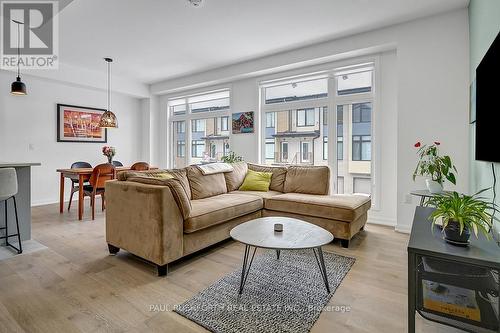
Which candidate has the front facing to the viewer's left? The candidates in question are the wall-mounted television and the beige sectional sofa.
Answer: the wall-mounted television

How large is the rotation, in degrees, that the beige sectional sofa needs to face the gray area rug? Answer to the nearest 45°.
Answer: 0° — it already faces it

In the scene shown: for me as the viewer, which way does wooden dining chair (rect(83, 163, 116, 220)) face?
facing away from the viewer and to the left of the viewer

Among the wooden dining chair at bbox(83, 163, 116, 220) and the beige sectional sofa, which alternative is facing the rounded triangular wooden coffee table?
the beige sectional sofa

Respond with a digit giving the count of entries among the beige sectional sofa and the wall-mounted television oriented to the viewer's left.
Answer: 1

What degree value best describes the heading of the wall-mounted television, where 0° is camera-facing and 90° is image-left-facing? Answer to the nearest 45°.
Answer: approximately 90°

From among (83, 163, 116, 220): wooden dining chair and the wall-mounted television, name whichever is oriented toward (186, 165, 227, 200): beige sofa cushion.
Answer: the wall-mounted television

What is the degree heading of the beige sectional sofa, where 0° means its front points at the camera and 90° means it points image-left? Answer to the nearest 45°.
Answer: approximately 315°

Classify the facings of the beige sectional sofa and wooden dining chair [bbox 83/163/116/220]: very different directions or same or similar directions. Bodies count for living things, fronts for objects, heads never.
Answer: very different directions
